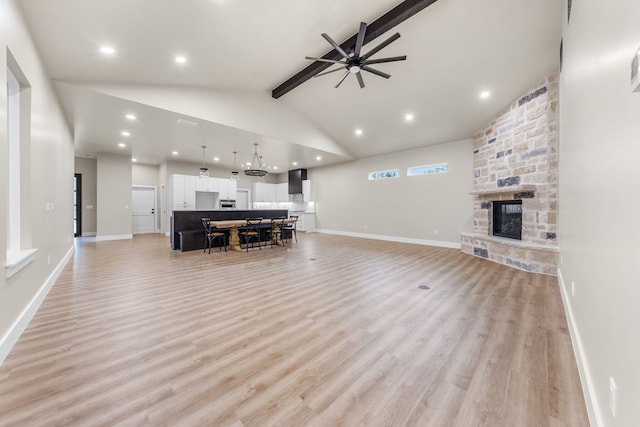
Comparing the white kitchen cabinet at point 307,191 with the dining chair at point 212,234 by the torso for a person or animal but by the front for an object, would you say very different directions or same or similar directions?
very different directions

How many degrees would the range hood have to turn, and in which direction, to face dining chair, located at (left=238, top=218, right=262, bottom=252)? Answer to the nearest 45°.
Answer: approximately 45° to its left

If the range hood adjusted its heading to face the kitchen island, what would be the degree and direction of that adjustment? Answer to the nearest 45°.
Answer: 0° — it already faces it

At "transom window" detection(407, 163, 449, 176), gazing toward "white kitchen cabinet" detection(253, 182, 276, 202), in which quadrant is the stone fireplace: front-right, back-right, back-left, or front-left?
back-left

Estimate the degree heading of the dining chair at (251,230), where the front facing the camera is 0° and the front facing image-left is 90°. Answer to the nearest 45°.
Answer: approximately 135°

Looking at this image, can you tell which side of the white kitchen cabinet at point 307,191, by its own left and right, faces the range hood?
right

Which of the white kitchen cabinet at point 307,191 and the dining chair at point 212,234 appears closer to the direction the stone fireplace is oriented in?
the dining chair

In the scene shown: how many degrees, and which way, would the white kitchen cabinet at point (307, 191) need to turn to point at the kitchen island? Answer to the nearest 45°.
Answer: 0° — it already faces it

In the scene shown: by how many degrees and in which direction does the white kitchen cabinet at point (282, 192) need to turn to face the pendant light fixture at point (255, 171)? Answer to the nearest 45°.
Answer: approximately 45° to its left

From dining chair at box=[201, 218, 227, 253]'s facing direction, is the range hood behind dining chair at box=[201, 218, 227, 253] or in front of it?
in front
